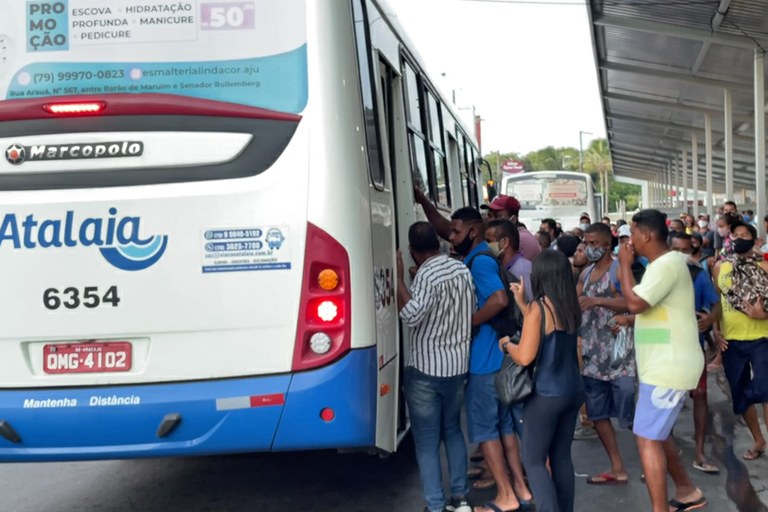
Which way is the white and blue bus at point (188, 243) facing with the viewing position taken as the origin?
facing away from the viewer

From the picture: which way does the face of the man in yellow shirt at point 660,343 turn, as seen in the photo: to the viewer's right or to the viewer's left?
to the viewer's left

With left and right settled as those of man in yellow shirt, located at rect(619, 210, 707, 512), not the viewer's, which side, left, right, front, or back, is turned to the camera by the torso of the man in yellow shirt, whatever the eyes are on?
left

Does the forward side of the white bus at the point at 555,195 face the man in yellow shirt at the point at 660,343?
yes

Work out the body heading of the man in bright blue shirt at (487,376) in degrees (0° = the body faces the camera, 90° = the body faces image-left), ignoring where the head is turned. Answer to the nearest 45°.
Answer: approximately 90°

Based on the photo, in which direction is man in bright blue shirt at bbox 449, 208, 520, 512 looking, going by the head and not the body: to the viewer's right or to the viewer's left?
to the viewer's left

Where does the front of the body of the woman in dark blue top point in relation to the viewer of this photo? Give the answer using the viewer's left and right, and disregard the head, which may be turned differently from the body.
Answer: facing away from the viewer and to the left of the viewer

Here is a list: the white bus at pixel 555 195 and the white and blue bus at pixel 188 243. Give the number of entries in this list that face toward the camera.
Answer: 1

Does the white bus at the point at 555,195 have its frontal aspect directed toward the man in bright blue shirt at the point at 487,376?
yes

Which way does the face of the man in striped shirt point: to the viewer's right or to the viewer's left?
to the viewer's left
